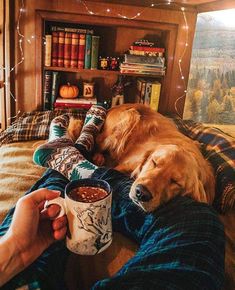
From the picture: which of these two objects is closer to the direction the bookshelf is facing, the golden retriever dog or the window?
the golden retriever dog

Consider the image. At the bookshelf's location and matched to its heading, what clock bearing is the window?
The window is roughly at 10 o'clock from the bookshelf.

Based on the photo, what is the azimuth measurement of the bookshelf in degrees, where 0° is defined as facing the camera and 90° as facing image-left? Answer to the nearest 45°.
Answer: approximately 0°

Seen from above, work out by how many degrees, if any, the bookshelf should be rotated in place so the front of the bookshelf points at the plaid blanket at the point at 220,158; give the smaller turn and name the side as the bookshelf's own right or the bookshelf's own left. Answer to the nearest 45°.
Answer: approximately 45° to the bookshelf's own left

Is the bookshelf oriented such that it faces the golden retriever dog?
yes
